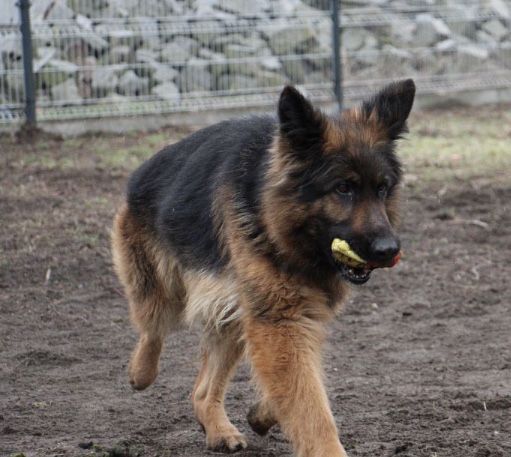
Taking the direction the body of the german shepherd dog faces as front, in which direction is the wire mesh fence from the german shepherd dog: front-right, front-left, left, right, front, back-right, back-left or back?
back-left

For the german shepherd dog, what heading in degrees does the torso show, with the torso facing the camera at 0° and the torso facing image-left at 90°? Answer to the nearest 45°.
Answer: approximately 315°
